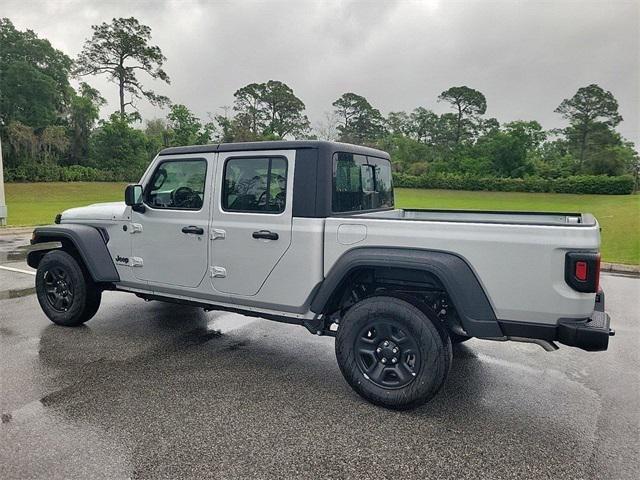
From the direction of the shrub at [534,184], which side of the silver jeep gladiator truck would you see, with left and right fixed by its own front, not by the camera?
right

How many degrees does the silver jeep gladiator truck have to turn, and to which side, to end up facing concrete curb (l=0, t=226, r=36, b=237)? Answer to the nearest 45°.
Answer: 0° — it already faces it

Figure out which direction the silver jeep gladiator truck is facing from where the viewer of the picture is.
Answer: facing away from the viewer and to the left of the viewer

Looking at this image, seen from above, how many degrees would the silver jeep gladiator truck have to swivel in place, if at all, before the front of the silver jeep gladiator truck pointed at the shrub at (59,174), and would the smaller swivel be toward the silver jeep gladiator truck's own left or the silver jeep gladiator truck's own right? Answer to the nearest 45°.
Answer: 0° — it already faces it
